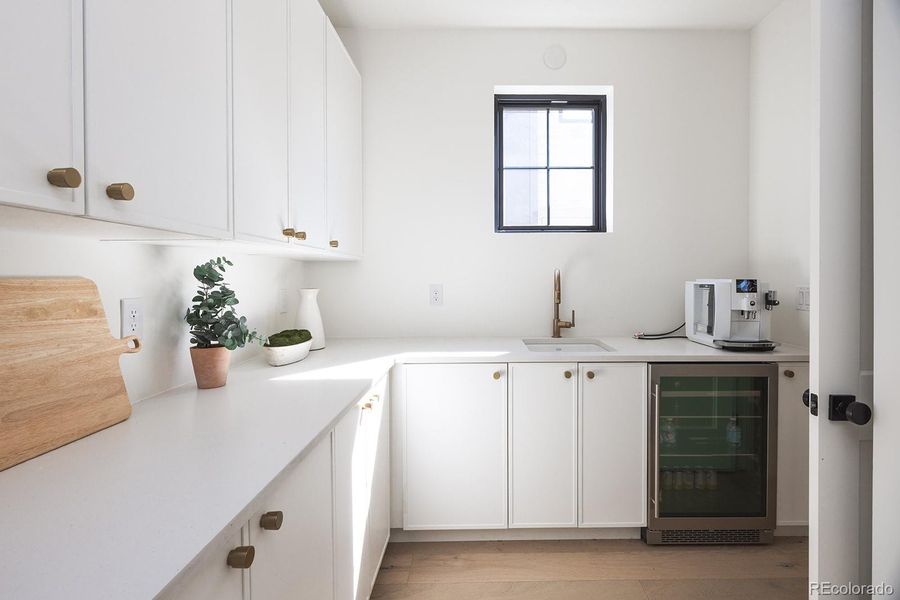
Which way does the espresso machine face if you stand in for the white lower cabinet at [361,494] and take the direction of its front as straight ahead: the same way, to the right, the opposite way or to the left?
to the right

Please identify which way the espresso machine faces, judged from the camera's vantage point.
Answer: facing the viewer and to the right of the viewer

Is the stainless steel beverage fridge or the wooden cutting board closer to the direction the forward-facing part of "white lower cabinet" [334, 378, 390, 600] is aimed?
the stainless steel beverage fridge

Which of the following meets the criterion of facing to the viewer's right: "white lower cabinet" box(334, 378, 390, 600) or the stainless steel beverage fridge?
the white lower cabinet

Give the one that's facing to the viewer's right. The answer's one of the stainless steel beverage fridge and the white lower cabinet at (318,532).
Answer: the white lower cabinet

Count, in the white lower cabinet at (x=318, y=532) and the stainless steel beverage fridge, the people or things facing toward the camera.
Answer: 1

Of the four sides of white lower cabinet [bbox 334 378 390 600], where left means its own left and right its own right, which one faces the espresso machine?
front

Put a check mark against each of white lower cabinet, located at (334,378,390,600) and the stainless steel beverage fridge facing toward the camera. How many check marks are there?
1

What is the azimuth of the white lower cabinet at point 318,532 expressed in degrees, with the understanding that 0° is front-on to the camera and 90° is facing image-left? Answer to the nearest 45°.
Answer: approximately 270°

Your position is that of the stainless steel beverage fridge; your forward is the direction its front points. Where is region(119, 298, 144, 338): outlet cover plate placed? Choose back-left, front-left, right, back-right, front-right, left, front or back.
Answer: front-right

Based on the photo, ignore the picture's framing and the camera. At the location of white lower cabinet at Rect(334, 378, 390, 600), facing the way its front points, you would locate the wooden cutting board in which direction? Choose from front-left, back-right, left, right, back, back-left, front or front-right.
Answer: back-right

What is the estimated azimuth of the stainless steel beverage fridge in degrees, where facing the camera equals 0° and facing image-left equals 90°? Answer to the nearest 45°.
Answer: approximately 0°

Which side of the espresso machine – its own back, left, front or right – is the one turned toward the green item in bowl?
right

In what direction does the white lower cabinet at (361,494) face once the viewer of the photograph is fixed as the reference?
facing to the right of the viewer
